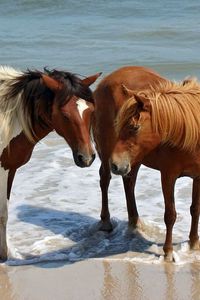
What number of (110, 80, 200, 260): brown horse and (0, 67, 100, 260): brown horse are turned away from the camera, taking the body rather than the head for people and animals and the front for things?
0

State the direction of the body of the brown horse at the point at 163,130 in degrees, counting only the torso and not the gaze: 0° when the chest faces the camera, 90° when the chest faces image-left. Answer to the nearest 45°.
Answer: approximately 45°

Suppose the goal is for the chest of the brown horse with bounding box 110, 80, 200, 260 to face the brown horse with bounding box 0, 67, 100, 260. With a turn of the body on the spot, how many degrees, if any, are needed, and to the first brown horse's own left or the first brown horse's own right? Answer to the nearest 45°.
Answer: approximately 45° to the first brown horse's own right

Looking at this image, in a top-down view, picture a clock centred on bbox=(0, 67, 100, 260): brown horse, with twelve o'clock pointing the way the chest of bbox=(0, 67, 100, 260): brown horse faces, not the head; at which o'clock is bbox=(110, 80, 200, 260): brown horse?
bbox=(110, 80, 200, 260): brown horse is roughly at 11 o'clock from bbox=(0, 67, 100, 260): brown horse.

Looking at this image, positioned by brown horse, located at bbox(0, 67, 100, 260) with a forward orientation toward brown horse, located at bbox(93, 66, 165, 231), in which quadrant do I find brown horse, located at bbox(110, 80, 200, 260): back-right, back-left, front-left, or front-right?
front-right

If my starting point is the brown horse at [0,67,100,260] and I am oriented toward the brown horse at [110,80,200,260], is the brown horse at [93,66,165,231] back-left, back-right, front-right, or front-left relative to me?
front-left

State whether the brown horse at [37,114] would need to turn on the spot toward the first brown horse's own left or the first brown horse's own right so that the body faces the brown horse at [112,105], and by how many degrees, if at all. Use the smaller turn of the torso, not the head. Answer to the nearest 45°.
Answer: approximately 90° to the first brown horse's own left
